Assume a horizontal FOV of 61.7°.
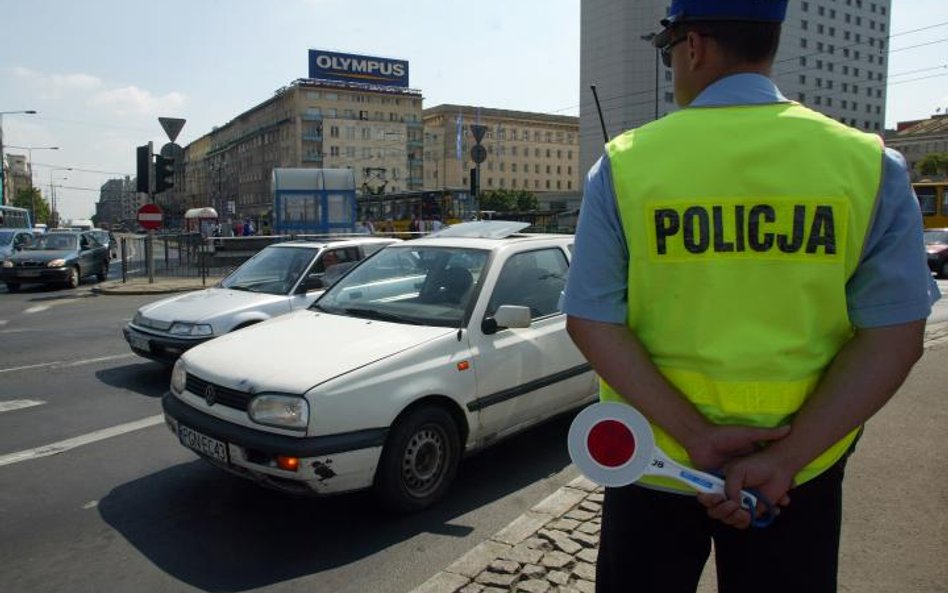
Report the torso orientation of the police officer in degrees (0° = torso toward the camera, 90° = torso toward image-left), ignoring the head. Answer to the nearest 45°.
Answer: approximately 180°

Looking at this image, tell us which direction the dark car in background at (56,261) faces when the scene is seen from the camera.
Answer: facing the viewer and to the left of the viewer

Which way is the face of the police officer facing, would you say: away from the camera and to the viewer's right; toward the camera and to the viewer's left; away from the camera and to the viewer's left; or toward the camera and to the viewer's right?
away from the camera and to the viewer's left

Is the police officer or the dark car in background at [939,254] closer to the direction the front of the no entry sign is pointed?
the police officer

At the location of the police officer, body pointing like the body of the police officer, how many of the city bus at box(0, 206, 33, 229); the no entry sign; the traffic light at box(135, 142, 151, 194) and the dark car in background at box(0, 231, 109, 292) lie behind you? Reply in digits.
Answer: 0

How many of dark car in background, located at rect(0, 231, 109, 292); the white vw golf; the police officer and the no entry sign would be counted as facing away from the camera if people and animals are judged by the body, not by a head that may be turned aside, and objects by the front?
1

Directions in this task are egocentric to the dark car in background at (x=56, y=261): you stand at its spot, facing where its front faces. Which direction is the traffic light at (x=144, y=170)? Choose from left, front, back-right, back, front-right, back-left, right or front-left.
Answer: left

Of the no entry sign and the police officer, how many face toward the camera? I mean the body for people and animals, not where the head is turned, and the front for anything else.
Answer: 1

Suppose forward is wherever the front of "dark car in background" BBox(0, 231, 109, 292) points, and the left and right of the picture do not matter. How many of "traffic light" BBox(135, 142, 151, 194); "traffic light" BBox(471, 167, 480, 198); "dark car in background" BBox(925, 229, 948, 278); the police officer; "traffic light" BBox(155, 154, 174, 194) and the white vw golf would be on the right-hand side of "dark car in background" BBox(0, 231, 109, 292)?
0

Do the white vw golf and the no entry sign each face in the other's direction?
no

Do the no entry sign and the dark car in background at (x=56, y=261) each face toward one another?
no

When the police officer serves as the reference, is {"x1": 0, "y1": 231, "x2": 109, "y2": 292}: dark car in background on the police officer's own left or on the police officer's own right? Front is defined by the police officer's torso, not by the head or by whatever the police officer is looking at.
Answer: on the police officer's own left

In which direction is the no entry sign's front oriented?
toward the camera

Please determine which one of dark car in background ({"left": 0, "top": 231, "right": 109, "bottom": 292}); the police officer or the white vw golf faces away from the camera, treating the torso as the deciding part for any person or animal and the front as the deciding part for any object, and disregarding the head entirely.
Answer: the police officer

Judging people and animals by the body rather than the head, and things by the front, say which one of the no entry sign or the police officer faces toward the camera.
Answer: the no entry sign

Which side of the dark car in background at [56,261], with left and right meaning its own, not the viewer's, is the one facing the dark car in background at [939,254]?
left

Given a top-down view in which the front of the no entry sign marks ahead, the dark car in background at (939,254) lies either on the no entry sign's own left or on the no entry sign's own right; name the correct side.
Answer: on the no entry sign's own left

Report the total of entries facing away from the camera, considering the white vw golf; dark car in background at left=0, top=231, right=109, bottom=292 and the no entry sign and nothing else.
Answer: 0

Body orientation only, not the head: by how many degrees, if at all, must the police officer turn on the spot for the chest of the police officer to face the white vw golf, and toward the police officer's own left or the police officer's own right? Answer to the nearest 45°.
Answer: approximately 45° to the police officer's own left

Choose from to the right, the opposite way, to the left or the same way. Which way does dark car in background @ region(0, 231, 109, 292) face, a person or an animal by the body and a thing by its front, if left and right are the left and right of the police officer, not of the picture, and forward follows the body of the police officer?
the opposite way
